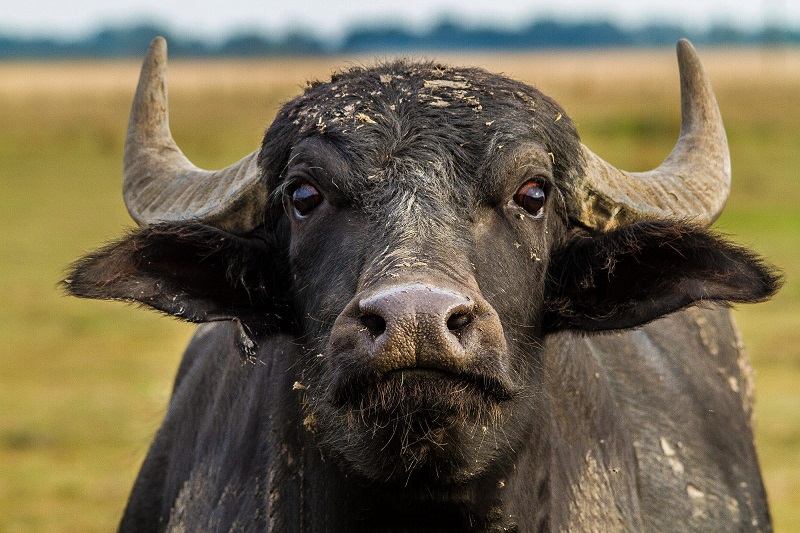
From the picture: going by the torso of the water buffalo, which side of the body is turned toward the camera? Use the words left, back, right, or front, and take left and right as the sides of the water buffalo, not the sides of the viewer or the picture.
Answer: front
